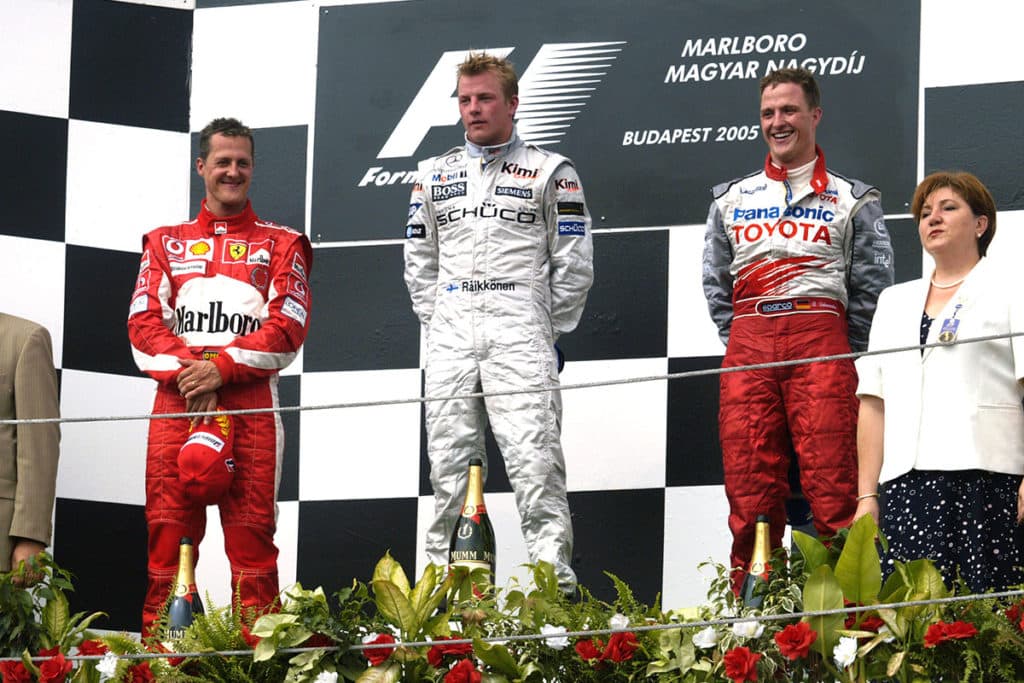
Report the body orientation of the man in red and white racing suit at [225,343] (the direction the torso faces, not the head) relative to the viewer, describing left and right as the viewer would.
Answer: facing the viewer

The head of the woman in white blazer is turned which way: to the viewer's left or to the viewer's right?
to the viewer's left

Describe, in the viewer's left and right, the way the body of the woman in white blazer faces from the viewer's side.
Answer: facing the viewer and to the left of the viewer

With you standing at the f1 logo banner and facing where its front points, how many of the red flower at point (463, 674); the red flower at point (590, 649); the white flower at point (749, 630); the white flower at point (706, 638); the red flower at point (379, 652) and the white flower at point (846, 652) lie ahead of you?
6

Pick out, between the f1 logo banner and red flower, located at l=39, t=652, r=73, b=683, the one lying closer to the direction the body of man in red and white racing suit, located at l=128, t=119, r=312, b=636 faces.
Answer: the red flower

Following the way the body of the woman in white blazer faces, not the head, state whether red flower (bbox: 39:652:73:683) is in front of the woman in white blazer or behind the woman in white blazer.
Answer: in front

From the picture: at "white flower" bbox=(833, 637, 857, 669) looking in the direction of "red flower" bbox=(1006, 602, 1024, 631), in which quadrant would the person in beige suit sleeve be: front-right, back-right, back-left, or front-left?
back-left

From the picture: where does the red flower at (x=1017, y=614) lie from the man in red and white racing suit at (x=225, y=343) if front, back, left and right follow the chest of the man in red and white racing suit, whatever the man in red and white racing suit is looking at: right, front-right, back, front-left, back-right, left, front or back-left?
front-left

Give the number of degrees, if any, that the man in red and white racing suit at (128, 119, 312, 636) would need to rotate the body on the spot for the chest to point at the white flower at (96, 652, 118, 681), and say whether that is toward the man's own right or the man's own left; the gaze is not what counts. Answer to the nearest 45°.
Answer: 0° — they already face it

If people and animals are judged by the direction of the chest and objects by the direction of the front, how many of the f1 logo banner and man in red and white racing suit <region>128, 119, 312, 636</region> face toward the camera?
2

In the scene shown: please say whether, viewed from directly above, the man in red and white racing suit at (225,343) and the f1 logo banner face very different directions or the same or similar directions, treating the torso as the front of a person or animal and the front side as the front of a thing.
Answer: same or similar directions

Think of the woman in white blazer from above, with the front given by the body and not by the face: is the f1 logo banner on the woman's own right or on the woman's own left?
on the woman's own right

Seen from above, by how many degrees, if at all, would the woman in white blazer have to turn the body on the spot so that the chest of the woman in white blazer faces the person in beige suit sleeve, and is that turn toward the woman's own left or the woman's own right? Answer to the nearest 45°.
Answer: approximately 45° to the woman's own right

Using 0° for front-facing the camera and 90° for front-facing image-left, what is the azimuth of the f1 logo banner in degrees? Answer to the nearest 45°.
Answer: approximately 0°

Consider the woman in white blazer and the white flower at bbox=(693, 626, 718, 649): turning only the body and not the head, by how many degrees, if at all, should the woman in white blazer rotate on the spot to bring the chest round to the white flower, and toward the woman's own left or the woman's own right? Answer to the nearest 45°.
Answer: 0° — they already face it

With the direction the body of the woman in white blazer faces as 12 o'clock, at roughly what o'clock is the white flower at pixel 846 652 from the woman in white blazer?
The white flower is roughly at 11 o'clock from the woman in white blazer.
